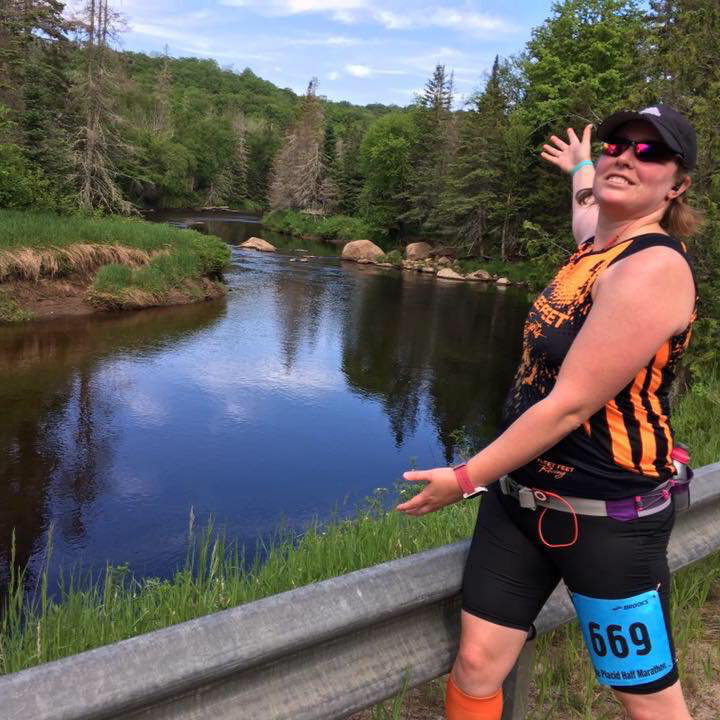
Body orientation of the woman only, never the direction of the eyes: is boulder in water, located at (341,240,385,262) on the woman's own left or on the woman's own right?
on the woman's own right

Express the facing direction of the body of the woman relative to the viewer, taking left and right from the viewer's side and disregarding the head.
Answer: facing the viewer and to the left of the viewer

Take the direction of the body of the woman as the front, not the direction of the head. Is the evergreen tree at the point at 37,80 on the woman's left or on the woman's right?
on the woman's right

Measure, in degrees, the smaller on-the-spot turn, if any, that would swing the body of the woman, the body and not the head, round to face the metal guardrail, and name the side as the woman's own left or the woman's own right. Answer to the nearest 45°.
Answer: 0° — they already face it

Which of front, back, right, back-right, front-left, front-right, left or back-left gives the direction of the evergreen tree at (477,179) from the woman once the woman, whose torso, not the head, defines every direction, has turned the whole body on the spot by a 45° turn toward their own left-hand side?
back

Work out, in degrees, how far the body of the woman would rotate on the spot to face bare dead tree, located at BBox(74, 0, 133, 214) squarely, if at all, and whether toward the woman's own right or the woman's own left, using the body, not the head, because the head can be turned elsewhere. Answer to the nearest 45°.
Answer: approximately 90° to the woman's own right

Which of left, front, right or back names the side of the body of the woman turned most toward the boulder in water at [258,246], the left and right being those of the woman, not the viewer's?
right
